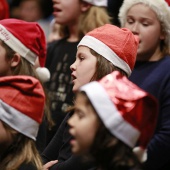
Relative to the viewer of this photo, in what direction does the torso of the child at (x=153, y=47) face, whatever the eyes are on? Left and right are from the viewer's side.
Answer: facing the viewer and to the left of the viewer

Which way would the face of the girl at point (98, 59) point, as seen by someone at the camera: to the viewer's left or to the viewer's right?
to the viewer's left

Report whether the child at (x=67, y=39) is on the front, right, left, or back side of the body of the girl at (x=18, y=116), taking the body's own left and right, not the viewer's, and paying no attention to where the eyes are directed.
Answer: right

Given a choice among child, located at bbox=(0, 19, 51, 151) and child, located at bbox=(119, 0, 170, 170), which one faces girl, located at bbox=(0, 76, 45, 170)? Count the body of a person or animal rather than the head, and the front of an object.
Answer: child, located at bbox=(119, 0, 170, 170)

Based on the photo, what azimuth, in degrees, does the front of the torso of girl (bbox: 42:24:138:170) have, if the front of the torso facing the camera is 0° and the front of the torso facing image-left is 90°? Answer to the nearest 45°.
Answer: approximately 90°

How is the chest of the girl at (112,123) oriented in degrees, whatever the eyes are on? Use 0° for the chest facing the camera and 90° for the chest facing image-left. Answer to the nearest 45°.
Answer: approximately 90°

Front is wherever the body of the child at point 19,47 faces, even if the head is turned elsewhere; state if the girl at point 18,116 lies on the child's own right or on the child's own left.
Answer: on the child's own left

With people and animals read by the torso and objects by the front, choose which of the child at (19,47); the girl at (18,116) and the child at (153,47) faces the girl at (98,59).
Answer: the child at (153,47)

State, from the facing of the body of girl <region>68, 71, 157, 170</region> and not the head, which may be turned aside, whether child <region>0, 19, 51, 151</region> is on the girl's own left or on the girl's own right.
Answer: on the girl's own right

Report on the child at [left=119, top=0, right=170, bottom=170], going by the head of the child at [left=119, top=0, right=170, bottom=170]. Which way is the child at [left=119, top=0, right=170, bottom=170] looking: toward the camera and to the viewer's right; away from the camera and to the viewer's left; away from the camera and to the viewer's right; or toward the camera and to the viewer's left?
toward the camera and to the viewer's left

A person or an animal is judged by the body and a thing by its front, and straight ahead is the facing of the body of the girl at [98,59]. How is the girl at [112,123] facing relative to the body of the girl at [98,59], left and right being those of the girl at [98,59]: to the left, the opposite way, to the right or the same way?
the same way

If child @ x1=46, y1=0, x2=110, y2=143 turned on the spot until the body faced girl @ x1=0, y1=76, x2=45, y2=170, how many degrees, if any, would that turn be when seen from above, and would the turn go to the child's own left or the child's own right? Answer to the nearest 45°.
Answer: approximately 45° to the child's own left

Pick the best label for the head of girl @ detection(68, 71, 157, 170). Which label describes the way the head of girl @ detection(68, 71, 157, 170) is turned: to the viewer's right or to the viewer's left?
to the viewer's left

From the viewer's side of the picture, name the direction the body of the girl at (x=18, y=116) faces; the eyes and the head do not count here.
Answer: to the viewer's left

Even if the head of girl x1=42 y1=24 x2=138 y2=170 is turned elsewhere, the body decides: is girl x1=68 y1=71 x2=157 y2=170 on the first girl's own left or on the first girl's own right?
on the first girl's own left
